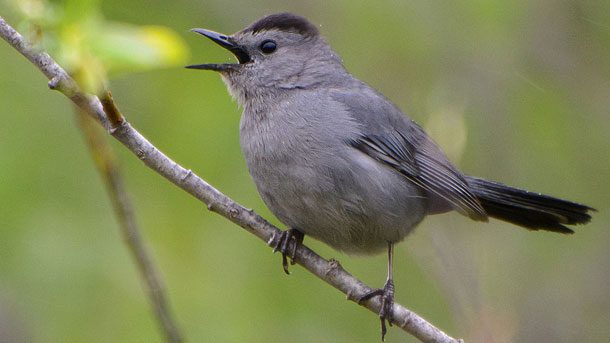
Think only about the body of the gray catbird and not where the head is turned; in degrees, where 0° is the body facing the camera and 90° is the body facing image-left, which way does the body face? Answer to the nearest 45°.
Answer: approximately 90°
